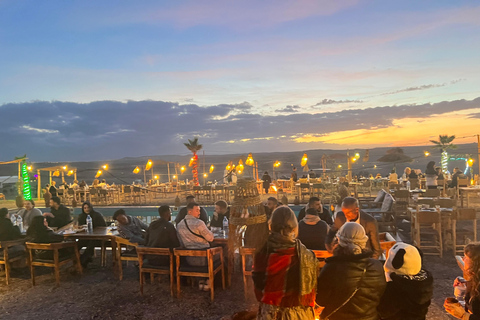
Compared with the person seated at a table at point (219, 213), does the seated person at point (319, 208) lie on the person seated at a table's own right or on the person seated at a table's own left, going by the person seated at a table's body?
on the person seated at a table's own left

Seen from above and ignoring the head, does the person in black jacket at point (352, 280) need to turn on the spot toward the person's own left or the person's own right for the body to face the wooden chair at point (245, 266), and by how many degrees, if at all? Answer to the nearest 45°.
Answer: approximately 45° to the person's own left

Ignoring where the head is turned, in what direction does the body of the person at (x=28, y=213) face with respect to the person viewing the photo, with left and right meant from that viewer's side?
facing the viewer

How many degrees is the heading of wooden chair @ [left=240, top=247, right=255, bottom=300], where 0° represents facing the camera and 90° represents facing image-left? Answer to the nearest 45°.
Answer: approximately 180°

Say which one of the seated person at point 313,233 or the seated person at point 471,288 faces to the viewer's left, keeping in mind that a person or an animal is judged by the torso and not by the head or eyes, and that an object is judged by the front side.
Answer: the seated person at point 471,288

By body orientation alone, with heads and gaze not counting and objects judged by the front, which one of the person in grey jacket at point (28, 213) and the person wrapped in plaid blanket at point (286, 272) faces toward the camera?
the person in grey jacket at point (28, 213)

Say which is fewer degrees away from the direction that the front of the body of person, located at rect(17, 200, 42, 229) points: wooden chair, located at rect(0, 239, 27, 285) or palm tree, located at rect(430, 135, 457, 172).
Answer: the wooden chair

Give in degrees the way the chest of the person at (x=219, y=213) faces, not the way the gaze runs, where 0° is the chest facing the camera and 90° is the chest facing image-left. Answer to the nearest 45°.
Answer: approximately 45°

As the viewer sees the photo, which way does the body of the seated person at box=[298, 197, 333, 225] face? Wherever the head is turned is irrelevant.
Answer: toward the camera

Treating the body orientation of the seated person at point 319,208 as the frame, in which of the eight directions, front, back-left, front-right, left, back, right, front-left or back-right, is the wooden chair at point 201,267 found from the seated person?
front-right

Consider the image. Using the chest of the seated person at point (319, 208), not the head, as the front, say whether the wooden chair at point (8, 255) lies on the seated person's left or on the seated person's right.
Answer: on the seated person's right

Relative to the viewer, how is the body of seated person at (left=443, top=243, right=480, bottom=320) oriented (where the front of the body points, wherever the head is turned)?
to the viewer's left
